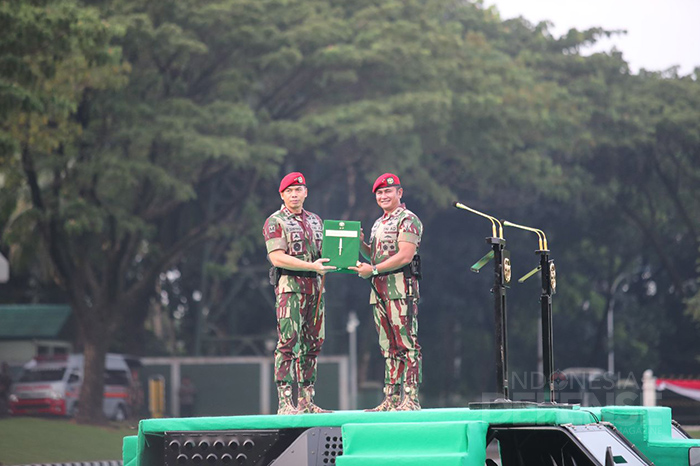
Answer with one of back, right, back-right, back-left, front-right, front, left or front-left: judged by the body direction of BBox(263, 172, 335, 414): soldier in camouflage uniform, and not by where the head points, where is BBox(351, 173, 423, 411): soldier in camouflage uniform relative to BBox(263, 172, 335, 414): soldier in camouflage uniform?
front-left

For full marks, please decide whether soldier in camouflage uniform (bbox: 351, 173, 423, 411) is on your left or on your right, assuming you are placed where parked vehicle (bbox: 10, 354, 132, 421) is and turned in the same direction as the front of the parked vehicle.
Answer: on your left

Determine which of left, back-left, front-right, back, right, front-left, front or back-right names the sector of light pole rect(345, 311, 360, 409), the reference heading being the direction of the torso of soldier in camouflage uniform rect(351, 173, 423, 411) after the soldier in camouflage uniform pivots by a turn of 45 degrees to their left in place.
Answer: back

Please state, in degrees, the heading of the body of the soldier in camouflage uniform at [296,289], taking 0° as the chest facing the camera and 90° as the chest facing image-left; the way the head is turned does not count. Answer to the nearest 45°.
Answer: approximately 315°

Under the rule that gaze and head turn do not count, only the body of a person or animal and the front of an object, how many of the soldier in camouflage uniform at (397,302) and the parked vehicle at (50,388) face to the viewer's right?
0

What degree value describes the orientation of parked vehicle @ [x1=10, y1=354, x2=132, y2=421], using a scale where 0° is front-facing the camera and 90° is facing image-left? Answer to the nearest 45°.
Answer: approximately 45°

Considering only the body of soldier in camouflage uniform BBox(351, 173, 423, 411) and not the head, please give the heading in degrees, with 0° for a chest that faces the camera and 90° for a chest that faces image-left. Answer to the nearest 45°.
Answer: approximately 45°

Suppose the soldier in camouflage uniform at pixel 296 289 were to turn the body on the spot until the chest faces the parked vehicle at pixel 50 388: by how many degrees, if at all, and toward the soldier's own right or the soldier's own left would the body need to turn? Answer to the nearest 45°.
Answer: approximately 135° to the soldier's own left
